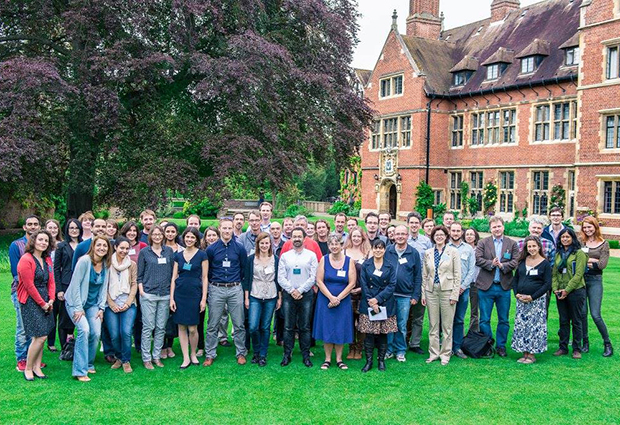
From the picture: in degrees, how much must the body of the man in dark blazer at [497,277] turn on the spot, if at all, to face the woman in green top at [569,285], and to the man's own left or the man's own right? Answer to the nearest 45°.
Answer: approximately 90° to the man's own left

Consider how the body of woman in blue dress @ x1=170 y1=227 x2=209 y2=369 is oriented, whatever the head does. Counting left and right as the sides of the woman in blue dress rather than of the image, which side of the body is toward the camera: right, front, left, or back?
front

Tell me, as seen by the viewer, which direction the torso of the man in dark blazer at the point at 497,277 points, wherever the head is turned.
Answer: toward the camera

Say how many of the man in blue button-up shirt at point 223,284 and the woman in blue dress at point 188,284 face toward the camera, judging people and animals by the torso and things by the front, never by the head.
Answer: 2

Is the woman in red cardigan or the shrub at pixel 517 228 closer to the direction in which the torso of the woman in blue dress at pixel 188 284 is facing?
the woman in red cardigan

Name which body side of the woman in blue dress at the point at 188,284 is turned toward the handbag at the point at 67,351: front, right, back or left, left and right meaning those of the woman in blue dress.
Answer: right

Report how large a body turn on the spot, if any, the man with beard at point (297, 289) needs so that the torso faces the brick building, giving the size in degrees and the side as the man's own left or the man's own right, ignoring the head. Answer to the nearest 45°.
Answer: approximately 135° to the man's own left

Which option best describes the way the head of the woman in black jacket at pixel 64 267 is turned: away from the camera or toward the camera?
toward the camera

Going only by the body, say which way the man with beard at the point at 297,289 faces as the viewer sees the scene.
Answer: toward the camera

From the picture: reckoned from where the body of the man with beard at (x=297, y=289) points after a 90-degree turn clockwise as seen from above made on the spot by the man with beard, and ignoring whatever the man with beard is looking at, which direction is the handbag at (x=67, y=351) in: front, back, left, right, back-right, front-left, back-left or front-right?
front

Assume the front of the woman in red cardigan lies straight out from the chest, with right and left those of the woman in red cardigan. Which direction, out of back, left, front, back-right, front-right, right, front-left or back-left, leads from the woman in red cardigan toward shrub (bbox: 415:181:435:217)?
left

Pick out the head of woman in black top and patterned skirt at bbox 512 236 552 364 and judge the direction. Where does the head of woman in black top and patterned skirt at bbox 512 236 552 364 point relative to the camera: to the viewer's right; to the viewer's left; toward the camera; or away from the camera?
toward the camera

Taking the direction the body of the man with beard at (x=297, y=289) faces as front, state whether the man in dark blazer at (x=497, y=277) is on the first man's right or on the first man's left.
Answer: on the first man's left

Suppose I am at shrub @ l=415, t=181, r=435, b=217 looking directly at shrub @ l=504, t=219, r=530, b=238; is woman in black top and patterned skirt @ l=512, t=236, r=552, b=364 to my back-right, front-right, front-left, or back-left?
front-right

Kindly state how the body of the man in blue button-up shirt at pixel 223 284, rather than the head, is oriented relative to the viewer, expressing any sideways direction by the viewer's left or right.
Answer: facing the viewer

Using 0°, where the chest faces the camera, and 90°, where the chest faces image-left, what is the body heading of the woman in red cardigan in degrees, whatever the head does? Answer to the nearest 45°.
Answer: approximately 315°

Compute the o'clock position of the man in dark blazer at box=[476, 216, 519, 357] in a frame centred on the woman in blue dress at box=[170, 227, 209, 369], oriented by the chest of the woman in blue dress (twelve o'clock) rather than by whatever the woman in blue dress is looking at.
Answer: The man in dark blazer is roughly at 9 o'clock from the woman in blue dress.

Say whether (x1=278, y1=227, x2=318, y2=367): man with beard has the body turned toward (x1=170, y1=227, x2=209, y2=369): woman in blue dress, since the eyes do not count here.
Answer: no

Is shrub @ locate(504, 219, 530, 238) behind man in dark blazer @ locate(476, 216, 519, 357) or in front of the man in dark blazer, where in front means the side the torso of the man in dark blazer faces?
behind
